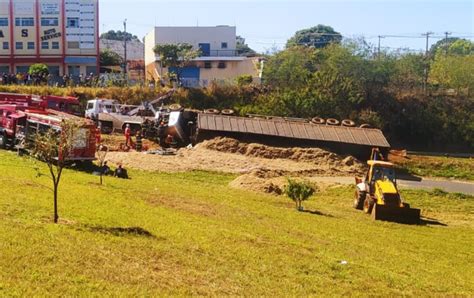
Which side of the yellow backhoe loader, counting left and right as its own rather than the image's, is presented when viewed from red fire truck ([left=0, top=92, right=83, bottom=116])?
back

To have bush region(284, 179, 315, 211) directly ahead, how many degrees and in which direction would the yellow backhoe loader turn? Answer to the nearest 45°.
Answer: approximately 90° to its right

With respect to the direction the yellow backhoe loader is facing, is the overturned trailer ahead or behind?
behind

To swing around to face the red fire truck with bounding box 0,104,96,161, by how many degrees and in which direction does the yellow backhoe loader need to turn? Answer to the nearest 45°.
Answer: approximately 135° to its right

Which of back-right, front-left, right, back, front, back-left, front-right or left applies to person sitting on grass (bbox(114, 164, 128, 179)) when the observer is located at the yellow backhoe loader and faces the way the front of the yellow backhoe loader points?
back-right

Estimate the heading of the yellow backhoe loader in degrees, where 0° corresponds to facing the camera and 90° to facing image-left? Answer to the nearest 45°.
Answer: approximately 315°
